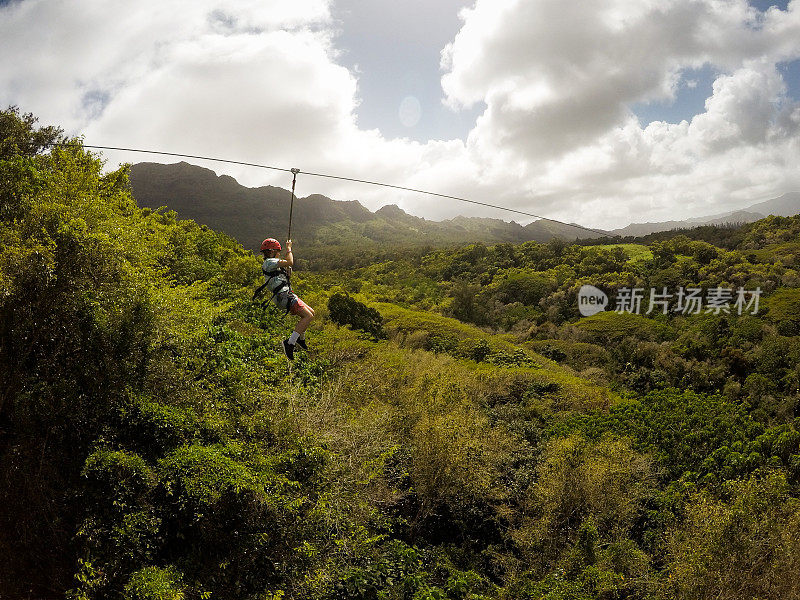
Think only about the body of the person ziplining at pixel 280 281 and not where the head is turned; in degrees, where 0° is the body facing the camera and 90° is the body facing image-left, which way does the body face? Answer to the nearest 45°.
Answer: approximately 270°

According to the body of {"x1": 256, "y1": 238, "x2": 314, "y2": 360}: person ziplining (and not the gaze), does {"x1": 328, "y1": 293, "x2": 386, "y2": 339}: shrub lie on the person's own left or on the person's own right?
on the person's own left
